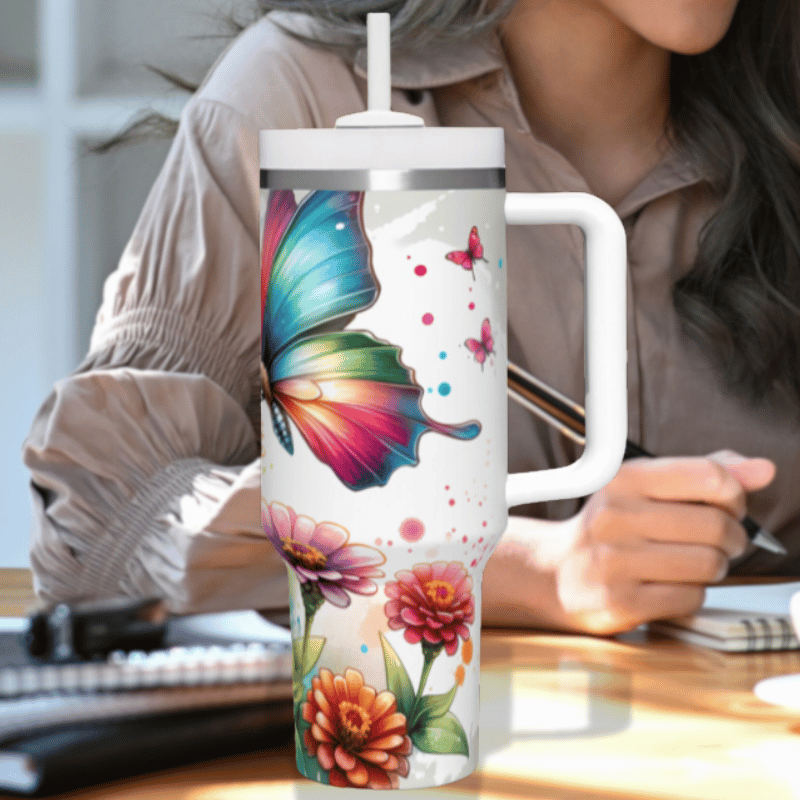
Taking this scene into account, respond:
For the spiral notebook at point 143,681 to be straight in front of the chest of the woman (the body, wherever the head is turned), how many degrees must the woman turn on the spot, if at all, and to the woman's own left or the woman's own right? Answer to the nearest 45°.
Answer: approximately 45° to the woman's own right

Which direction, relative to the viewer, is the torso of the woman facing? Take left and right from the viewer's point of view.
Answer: facing the viewer and to the right of the viewer
